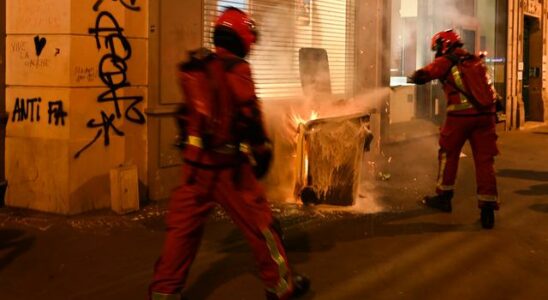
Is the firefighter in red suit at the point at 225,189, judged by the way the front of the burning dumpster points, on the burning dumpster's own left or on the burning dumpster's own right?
on the burning dumpster's own right

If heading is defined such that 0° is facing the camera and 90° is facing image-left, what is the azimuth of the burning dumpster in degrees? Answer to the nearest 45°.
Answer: approximately 270°
